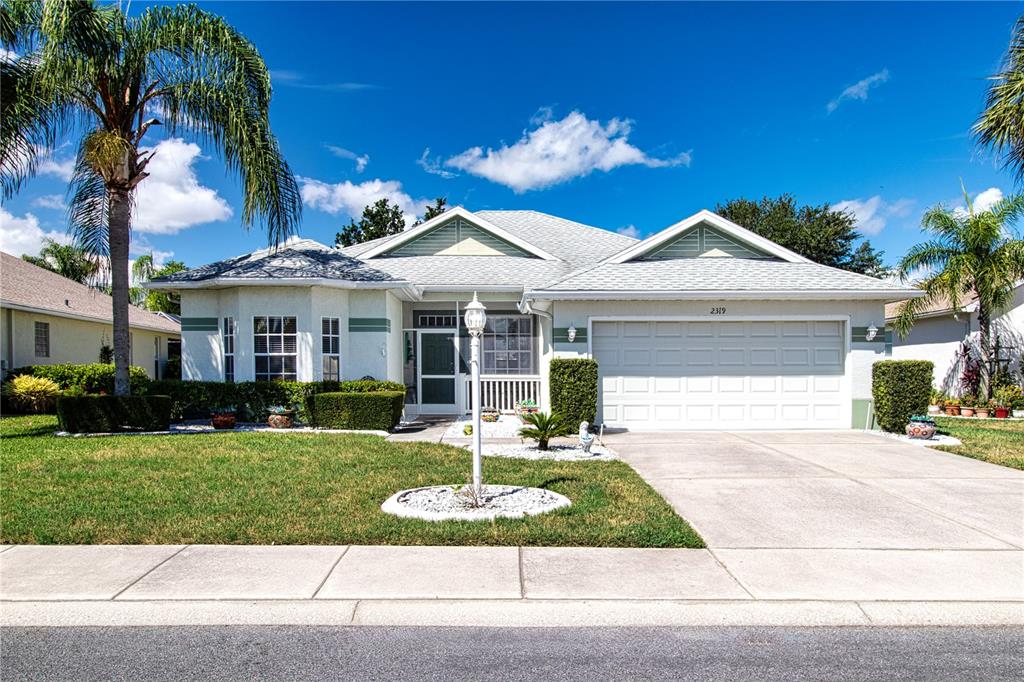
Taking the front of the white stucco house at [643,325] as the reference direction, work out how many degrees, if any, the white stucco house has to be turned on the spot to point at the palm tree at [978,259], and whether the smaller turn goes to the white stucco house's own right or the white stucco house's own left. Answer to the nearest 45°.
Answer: approximately 135° to the white stucco house's own left

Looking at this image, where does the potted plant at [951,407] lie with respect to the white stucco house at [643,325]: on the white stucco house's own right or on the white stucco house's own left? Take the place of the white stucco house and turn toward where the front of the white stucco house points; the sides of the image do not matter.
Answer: on the white stucco house's own left

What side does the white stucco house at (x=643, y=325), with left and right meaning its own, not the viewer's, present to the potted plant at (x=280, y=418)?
right

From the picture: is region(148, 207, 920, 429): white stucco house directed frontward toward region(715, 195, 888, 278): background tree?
no

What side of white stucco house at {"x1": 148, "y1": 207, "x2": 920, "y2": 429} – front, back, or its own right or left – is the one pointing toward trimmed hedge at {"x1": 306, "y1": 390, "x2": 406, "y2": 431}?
front

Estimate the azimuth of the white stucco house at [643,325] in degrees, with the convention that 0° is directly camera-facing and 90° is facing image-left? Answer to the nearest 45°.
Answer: approximately 0°

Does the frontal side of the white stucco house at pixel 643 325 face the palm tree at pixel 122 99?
no

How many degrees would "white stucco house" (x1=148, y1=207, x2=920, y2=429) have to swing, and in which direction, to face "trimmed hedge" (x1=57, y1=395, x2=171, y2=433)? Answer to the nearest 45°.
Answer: approximately 90° to its right

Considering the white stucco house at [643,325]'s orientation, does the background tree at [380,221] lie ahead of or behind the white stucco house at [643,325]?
behind

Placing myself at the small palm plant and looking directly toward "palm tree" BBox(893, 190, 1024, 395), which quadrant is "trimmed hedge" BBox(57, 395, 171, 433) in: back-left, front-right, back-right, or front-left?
back-left

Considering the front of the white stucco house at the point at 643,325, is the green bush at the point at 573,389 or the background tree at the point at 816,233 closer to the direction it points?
the green bush

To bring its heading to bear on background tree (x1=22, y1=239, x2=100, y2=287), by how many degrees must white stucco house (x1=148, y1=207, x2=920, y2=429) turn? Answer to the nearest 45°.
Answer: approximately 135° to its right
